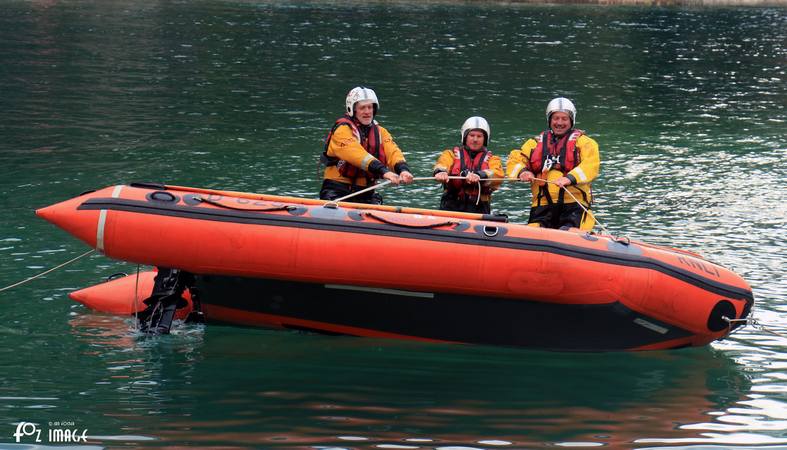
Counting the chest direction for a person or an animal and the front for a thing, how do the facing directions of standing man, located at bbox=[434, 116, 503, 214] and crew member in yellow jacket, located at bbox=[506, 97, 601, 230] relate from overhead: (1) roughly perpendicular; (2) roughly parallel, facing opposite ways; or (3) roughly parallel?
roughly parallel

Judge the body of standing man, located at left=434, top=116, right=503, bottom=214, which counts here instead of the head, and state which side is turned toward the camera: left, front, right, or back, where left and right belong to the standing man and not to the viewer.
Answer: front

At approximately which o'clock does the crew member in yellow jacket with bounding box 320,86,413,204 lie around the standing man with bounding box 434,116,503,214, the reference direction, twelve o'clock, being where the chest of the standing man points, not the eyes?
The crew member in yellow jacket is roughly at 3 o'clock from the standing man.

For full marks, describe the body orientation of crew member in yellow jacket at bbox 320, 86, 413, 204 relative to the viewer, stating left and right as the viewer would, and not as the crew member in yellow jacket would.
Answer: facing the viewer and to the right of the viewer

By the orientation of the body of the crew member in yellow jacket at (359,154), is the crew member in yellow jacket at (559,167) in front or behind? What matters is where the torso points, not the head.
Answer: in front

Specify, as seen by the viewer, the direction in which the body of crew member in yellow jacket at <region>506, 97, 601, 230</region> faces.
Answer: toward the camera

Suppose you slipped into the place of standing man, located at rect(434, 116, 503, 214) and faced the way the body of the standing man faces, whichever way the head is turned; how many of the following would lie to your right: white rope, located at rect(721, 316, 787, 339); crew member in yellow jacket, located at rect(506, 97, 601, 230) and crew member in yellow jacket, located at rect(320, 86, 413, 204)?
1

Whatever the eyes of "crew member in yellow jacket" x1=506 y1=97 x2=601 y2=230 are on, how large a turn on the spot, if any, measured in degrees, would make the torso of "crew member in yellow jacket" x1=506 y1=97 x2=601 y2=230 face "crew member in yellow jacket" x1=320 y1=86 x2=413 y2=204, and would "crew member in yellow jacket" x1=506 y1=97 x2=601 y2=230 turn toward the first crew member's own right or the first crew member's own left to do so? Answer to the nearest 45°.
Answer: approximately 90° to the first crew member's own right

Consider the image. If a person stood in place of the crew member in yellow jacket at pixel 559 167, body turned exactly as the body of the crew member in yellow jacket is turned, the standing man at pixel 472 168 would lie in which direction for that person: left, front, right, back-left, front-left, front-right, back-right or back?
right

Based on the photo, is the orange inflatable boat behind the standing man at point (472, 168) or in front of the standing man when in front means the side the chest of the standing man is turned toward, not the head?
in front

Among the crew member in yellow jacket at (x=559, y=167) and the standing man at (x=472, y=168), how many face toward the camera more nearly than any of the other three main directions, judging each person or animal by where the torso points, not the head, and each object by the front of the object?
2

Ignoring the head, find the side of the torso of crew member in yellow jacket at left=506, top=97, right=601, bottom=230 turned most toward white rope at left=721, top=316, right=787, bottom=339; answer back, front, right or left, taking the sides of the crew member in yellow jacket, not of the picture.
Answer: left

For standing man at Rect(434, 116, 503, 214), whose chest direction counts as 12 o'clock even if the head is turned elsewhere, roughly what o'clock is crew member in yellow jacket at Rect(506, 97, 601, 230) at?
The crew member in yellow jacket is roughly at 9 o'clock from the standing man.
